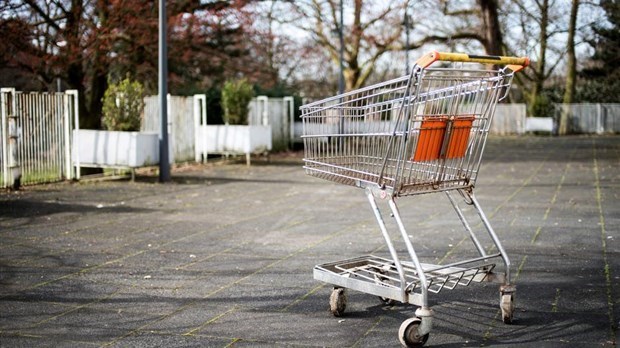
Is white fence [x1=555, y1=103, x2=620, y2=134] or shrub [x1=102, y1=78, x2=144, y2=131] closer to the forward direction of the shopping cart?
the shrub

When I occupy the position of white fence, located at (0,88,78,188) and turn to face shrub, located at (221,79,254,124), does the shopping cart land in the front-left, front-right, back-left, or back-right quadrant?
back-right

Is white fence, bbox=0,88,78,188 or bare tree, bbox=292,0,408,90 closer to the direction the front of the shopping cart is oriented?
the white fence
